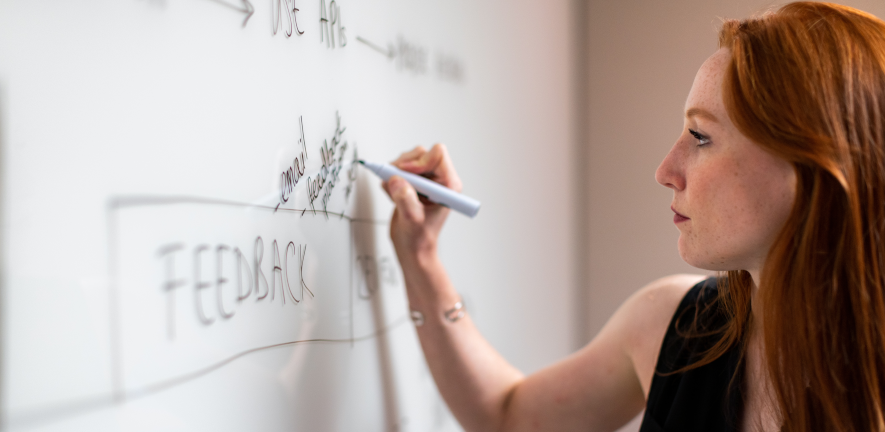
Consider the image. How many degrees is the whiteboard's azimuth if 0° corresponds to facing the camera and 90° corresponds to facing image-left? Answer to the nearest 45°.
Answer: approximately 315°

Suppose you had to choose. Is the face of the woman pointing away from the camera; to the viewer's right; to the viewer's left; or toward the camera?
to the viewer's left
